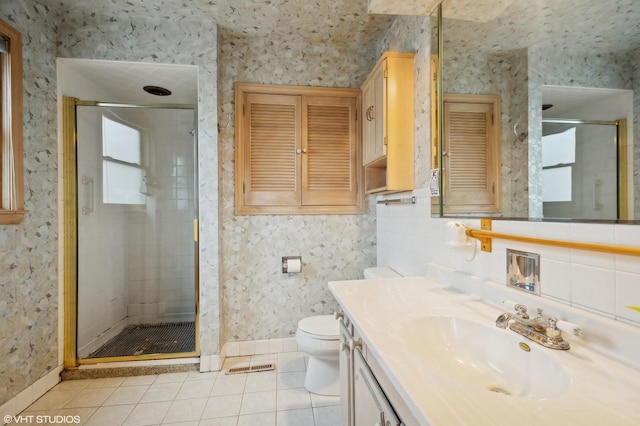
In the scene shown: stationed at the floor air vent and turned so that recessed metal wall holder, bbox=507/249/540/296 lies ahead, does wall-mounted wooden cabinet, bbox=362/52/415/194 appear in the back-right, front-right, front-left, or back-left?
front-left

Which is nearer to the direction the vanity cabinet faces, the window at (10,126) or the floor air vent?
the window

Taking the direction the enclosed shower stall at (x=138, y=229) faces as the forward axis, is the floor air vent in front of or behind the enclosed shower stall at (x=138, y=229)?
in front

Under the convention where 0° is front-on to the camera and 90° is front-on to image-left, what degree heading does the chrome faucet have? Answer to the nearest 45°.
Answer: approximately 45°

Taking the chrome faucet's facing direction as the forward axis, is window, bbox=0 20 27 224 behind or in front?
in front

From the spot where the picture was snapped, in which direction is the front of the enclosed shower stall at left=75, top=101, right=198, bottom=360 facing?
facing the viewer

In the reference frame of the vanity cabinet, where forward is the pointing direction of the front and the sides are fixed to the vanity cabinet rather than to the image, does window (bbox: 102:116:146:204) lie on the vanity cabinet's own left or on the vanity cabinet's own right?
on the vanity cabinet's own right

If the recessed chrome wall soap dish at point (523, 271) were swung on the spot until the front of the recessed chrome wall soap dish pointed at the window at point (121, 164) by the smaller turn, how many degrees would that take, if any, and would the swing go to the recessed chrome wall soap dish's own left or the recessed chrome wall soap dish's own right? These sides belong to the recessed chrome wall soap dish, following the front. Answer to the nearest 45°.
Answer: approximately 45° to the recessed chrome wall soap dish's own right
